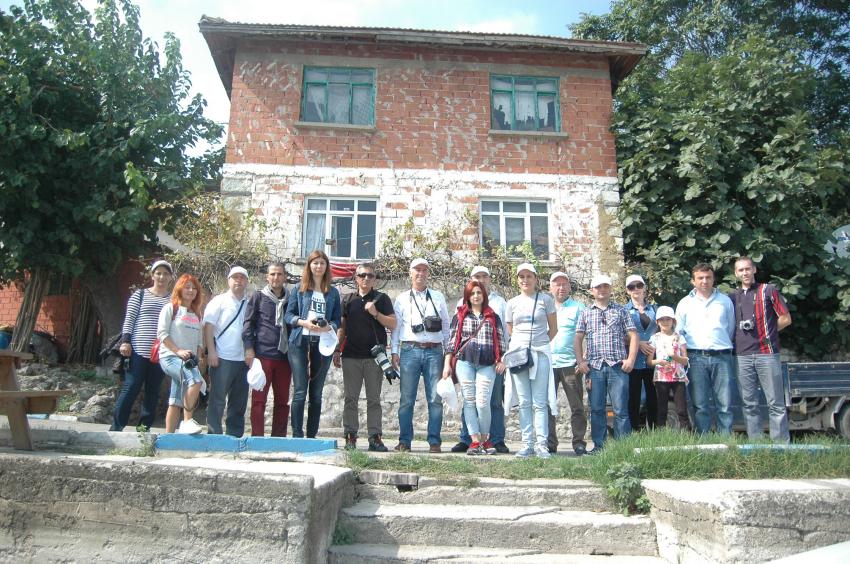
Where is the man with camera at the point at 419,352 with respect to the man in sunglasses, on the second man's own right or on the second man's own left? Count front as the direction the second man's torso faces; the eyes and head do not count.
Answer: on the second man's own left

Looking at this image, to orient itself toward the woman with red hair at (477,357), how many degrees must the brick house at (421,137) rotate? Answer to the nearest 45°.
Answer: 0° — it already faces them

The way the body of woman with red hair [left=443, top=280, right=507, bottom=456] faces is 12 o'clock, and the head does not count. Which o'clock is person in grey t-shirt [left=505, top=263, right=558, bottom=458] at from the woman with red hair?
The person in grey t-shirt is roughly at 9 o'clock from the woman with red hair.

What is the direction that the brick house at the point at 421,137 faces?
toward the camera

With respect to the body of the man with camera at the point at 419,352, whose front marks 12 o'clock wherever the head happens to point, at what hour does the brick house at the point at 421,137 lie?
The brick house is roughly at 6 o'clock from the man with camera.

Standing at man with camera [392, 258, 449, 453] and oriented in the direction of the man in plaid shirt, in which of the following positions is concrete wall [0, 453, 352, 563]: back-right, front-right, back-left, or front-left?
back-right

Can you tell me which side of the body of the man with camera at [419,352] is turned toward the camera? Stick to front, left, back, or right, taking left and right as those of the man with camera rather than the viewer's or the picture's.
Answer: front

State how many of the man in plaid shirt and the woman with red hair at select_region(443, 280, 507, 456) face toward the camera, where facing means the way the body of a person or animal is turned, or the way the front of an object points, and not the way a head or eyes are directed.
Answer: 2

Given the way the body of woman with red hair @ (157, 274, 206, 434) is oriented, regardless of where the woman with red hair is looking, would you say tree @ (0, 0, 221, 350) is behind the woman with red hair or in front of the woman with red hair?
behind

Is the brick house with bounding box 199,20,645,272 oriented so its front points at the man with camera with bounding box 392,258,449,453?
yes

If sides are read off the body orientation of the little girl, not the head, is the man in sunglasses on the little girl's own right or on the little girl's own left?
on the little girl's own right

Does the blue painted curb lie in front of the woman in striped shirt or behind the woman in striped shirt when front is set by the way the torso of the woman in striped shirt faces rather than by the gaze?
in front

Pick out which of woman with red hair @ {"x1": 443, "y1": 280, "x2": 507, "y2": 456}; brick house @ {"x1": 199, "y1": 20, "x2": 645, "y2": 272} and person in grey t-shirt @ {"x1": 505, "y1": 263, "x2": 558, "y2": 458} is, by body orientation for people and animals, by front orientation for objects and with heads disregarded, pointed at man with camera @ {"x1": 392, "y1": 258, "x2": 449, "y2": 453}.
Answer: the brick house

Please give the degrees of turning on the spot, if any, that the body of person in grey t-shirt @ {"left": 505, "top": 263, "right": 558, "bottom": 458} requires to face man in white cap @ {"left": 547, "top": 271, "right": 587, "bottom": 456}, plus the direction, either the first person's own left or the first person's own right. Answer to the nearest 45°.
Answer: approximately 135° to the first person's own left

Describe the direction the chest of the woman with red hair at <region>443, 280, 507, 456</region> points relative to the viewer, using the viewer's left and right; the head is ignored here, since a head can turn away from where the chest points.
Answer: facing the viewer
